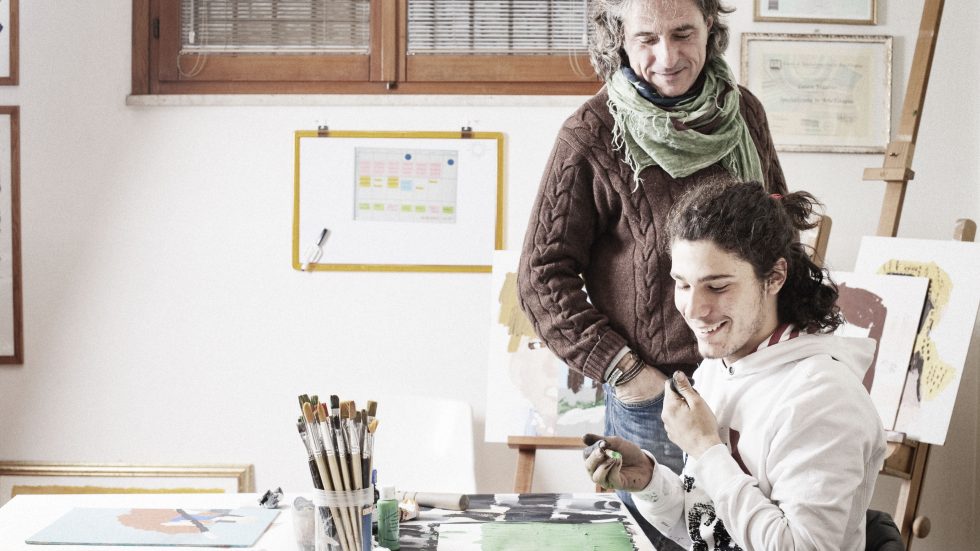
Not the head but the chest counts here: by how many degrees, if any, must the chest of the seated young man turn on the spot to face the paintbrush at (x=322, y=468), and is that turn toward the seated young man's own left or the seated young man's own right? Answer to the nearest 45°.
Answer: approximately 45° to the seated young man's own right

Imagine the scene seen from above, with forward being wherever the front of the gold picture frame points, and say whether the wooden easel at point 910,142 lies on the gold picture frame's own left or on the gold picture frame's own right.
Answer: on the gold picture frame's own left

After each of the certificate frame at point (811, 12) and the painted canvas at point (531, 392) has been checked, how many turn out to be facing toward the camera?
2

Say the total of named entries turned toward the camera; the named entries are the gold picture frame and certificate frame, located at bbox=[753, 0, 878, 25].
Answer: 2

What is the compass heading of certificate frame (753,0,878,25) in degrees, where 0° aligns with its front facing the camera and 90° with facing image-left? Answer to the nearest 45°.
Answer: approximately 0°

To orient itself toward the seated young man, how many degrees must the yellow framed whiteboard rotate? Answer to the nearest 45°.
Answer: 0° — it already faces them

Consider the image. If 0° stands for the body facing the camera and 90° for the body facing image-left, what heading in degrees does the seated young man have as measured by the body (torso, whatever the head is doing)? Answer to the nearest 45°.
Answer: approximately 45°

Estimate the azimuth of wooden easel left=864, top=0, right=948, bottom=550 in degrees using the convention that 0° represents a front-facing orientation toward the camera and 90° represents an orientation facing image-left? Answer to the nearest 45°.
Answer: approximately 45°

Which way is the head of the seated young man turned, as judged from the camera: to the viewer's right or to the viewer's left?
to the viewer's left
